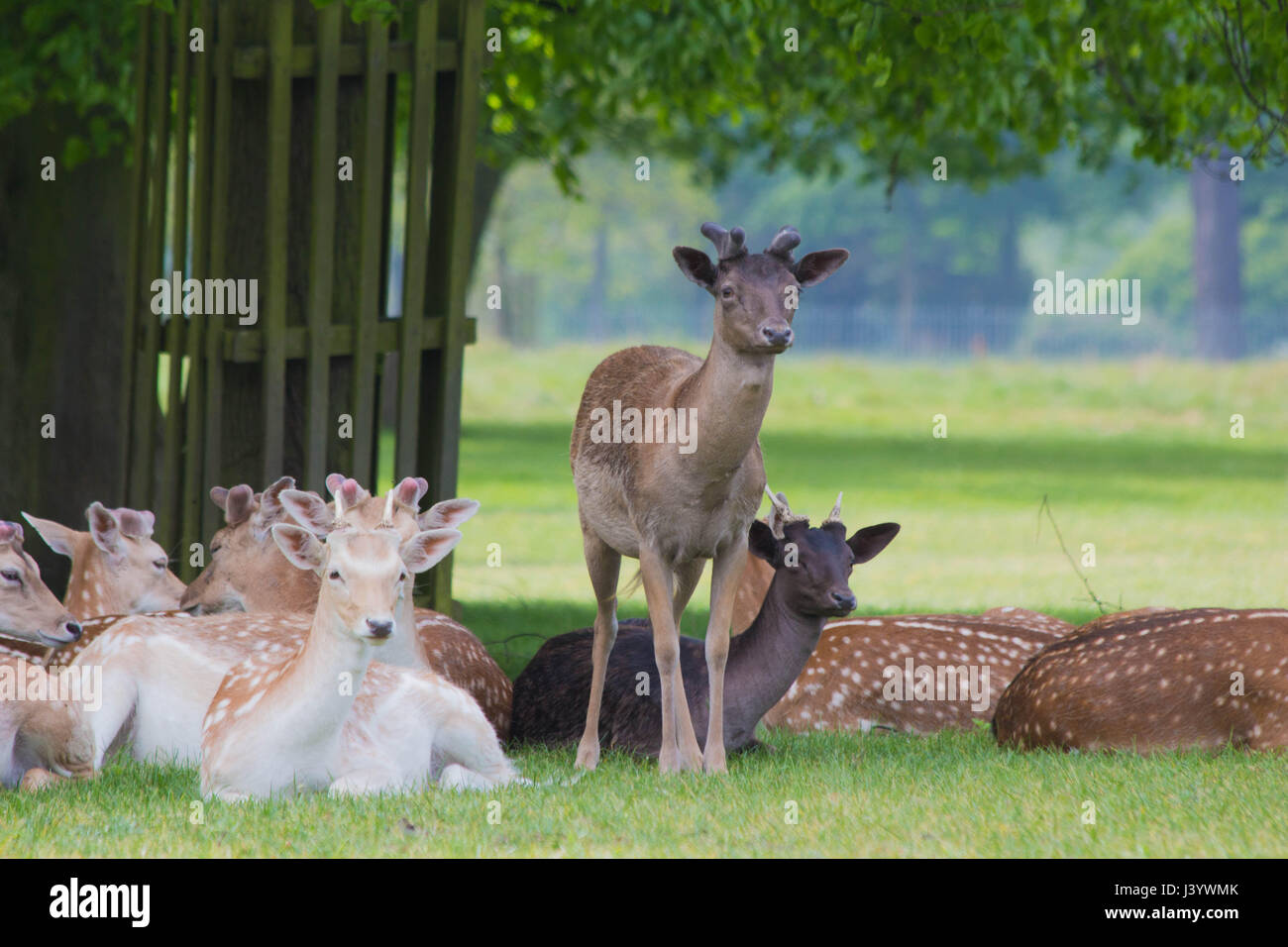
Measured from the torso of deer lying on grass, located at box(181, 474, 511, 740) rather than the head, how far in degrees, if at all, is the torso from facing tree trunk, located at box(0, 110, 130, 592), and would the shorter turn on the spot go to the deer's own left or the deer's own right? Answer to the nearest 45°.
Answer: approximately 90° to the deer's own right

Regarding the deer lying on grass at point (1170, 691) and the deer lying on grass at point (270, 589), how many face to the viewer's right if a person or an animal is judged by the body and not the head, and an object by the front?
1

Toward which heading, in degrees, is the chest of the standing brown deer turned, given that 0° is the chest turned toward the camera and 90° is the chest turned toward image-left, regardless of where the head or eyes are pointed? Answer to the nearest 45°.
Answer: approximately 315°

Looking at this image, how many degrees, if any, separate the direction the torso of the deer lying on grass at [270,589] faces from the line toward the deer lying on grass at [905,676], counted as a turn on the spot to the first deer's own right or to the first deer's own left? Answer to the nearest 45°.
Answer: approximately 180°

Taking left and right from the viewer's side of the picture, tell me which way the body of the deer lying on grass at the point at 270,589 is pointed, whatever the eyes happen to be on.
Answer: facing to the left of the viewer

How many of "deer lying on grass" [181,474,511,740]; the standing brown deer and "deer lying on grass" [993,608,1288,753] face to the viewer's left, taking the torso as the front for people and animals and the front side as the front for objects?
1

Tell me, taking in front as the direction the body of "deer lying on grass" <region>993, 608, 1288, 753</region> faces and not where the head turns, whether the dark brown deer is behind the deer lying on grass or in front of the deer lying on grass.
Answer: behind

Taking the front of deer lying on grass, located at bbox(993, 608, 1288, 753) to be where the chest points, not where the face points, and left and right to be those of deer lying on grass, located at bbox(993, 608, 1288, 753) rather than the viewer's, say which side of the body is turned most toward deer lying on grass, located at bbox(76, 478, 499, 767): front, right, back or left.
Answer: back

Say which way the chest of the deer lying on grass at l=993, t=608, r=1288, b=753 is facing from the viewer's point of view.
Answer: to the viewer's right

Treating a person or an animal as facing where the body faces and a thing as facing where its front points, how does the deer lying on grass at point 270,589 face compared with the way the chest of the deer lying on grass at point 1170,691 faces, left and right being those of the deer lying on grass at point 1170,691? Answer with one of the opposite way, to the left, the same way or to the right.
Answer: the opposite way

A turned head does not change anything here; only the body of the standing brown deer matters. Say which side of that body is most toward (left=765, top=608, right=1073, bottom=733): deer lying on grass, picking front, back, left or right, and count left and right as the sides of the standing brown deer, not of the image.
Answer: left

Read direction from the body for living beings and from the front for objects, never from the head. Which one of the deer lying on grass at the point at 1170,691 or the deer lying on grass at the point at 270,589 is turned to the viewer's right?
the deer lying on grass at the point at 1170,691
